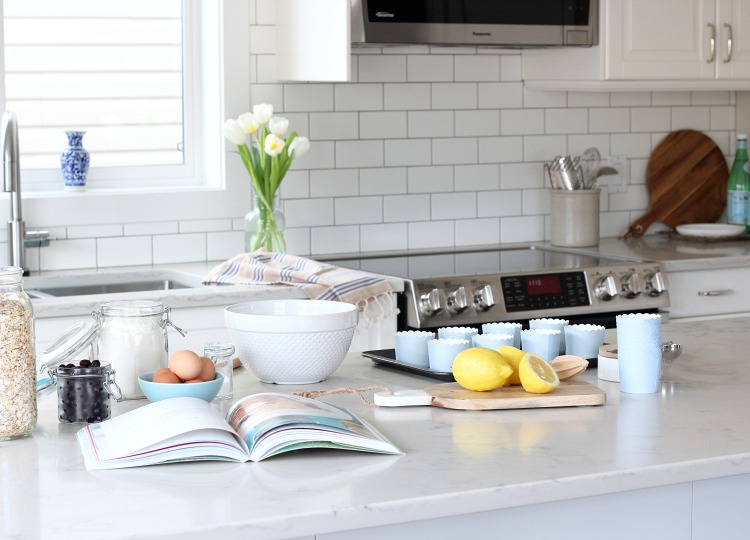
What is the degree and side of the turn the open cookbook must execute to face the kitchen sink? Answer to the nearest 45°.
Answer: approximately 180°

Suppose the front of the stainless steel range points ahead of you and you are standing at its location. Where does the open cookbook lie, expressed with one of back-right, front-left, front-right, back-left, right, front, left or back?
front-right

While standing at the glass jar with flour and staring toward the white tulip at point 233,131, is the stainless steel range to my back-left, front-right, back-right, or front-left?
front-right

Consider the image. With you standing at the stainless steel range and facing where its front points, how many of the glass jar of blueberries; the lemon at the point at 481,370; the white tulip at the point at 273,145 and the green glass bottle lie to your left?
1

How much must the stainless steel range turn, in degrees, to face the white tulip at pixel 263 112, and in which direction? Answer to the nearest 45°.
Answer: approximately 135° to its right

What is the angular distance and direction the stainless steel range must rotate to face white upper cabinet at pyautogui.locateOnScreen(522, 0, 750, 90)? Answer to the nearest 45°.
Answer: approximately 90° to its left

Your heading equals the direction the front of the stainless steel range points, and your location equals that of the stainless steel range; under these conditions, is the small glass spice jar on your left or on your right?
on your right

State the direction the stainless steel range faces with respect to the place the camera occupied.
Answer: facing the viewer and to the right of the viewer

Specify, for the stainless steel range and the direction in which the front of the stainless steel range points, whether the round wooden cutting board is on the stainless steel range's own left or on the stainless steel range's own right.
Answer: on the stainless steel range's own left

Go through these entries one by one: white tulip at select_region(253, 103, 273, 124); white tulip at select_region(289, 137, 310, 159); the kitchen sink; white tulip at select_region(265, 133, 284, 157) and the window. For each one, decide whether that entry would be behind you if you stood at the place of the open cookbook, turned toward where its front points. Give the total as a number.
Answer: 5

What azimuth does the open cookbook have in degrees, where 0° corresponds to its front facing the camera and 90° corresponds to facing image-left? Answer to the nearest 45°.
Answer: approximately 0°

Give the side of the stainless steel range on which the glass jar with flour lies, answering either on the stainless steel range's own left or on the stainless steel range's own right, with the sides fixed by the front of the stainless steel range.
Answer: on the stainless steel range's own right

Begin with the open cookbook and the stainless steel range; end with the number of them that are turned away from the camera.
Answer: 0

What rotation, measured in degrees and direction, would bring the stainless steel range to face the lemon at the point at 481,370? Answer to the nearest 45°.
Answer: approximately 45° to its right

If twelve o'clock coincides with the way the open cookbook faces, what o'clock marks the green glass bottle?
The green glass bottle is roughly at 7 o'clock from the open cookbook.

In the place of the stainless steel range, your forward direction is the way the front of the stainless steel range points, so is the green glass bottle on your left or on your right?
on your left

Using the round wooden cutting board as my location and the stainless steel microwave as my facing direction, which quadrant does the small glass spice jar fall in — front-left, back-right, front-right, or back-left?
front-left
